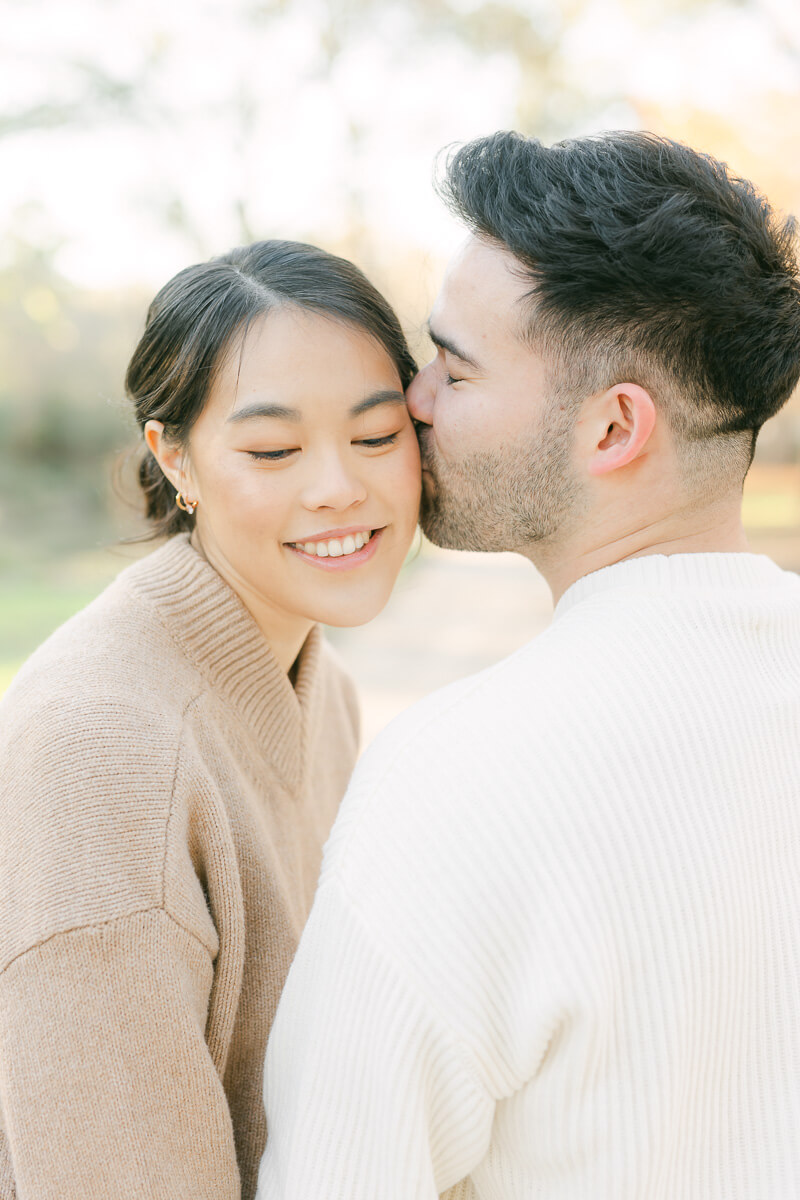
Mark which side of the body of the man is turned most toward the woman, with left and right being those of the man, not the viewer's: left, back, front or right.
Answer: front

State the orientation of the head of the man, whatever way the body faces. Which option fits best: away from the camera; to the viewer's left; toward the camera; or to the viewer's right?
to the viewer's left

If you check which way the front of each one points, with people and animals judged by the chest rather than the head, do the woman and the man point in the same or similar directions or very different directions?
very different directions

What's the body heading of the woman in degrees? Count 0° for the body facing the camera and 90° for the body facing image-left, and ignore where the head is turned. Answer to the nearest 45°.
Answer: approximately 315°

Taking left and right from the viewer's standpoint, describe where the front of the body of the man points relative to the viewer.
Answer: facing away from the viewer and to the left of the viewer
